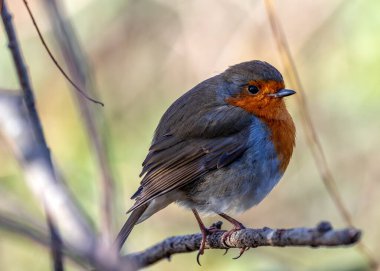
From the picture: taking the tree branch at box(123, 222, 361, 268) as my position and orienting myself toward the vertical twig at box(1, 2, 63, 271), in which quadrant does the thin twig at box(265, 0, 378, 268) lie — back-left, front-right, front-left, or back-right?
back-right

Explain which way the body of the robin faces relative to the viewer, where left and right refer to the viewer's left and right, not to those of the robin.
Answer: facing to the right of the viewer

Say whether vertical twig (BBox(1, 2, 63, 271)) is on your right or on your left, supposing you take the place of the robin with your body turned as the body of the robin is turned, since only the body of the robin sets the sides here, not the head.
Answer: on your right
